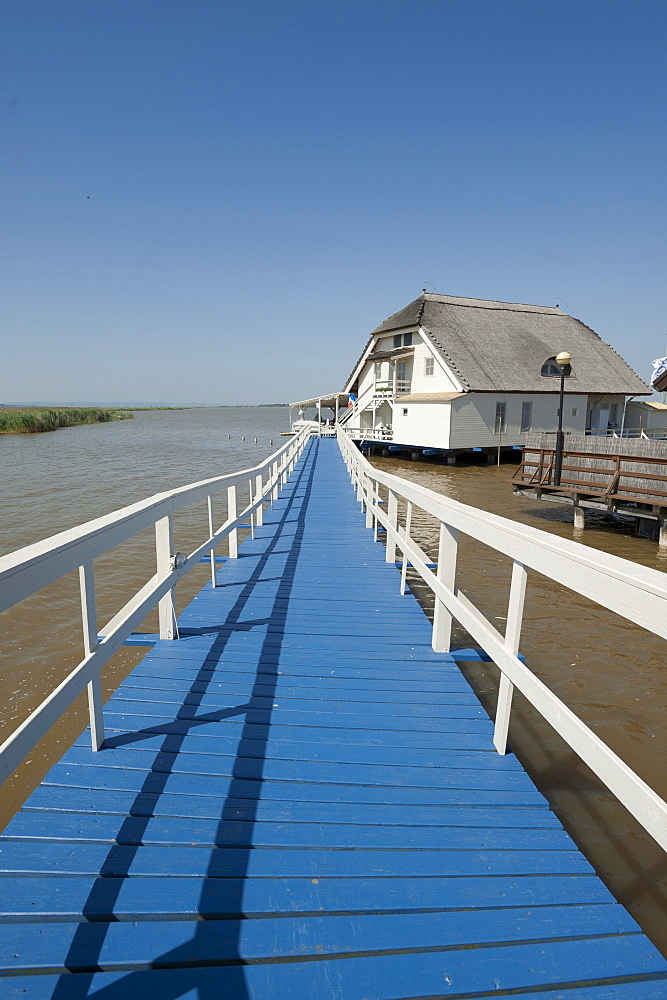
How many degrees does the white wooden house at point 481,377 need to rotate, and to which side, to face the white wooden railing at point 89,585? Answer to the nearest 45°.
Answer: approximately 45° to its left

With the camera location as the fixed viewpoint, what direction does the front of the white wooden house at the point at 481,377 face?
facing the viewer and to the left of the viewer
